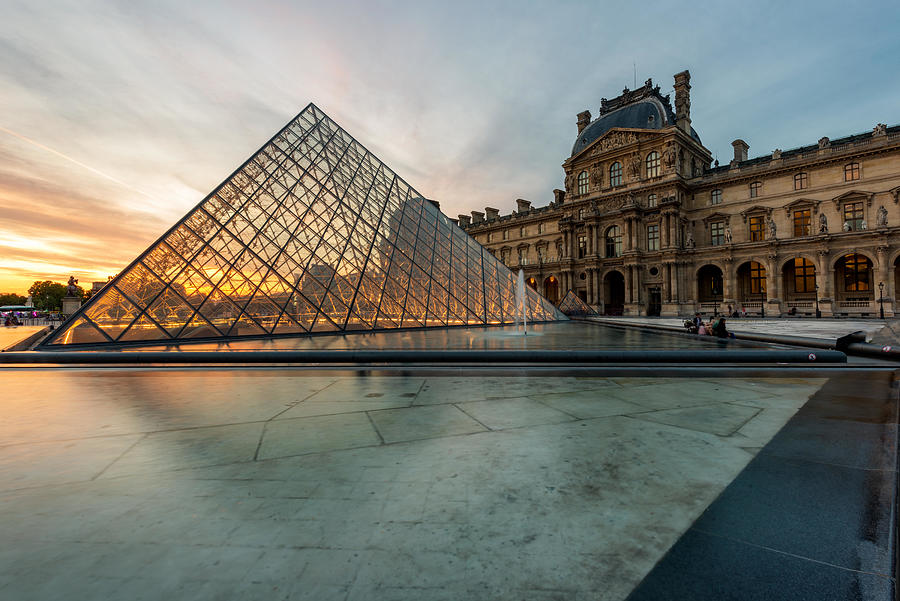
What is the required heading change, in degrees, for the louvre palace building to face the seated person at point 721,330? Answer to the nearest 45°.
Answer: approximately 45° to its left

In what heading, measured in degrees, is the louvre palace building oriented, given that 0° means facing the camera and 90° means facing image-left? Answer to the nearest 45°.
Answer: approximately 45°

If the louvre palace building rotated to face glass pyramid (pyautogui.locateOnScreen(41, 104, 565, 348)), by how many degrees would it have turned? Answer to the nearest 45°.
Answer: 0° — it already faces it

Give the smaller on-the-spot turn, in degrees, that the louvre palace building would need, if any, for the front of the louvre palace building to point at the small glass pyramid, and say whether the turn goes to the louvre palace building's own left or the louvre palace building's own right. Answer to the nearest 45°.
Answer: approximately 45° to the louvre palace building's own right
